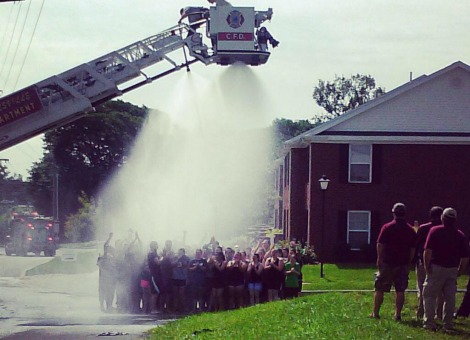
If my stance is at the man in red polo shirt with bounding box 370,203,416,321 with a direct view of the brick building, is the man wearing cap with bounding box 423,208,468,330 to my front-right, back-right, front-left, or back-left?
back-right
